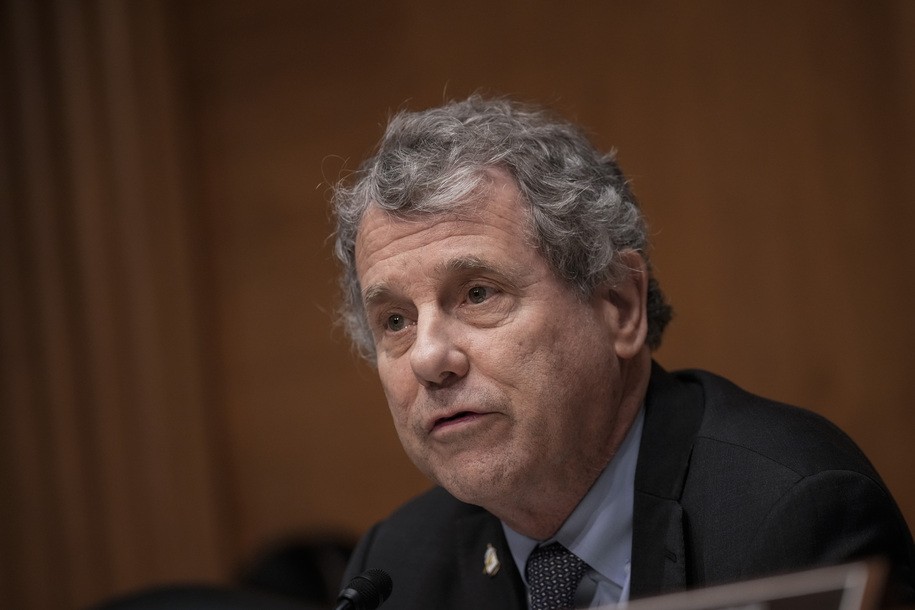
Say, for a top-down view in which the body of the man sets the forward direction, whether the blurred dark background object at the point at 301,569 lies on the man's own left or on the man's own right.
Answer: on the man's own right

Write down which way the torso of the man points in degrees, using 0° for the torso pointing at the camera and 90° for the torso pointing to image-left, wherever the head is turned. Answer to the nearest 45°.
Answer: approximately 45°

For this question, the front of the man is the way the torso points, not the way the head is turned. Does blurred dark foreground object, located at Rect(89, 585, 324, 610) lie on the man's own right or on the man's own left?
on the man's own right

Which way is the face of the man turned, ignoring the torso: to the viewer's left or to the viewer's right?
to the viewer's left
